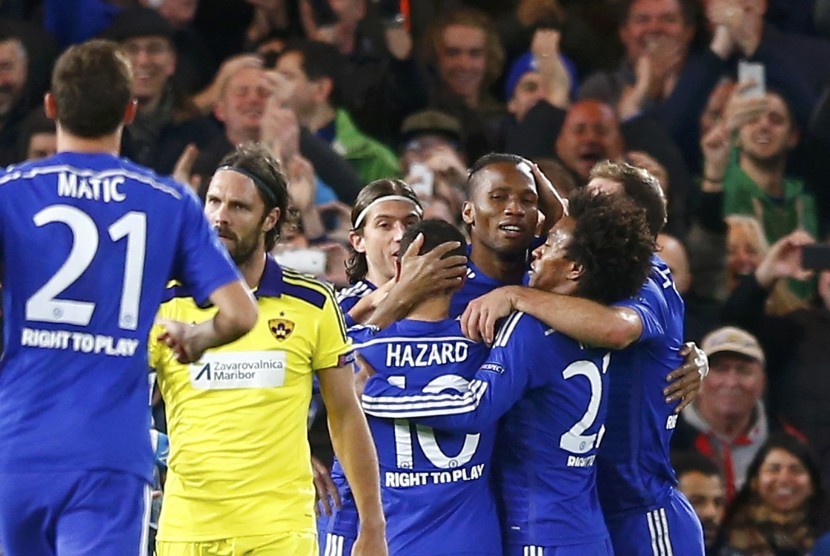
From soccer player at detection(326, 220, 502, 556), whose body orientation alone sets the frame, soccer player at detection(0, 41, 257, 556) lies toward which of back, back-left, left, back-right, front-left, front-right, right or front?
back-left

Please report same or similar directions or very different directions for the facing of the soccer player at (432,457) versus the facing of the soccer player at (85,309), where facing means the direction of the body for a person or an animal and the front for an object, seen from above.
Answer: same or similar directions

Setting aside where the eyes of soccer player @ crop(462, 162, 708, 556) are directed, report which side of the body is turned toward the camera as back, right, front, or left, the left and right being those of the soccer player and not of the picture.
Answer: left

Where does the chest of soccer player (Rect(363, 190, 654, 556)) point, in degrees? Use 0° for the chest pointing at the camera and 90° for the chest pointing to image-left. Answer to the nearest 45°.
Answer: approximately 135°

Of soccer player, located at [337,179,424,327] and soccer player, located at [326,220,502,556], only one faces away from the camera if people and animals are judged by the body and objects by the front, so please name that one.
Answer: soccer player, located at [326,220,502,556]

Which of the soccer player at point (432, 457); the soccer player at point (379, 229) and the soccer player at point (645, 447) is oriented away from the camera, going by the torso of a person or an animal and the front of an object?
the soccer player at point (432, 457)

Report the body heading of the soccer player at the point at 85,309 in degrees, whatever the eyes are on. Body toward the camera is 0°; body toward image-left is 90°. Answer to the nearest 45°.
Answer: approximately 180°

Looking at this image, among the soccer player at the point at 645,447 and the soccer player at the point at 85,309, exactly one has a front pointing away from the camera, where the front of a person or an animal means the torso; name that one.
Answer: the soccer player at the point at 85,309

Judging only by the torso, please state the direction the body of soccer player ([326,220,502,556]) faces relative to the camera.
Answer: away from the camera

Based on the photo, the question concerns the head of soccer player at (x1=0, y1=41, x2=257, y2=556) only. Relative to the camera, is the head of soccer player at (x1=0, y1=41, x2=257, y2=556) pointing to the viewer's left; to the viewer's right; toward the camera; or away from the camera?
away from the camera

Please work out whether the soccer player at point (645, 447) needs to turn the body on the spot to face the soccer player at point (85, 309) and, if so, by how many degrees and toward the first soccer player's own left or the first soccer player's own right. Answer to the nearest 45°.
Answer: approximately 45° to the first soccer player's own left

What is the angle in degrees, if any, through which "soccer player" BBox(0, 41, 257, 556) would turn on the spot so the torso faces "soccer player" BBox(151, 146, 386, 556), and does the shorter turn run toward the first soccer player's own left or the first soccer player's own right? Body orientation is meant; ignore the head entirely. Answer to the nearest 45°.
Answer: approximately 45° to the first soccer player's own right
